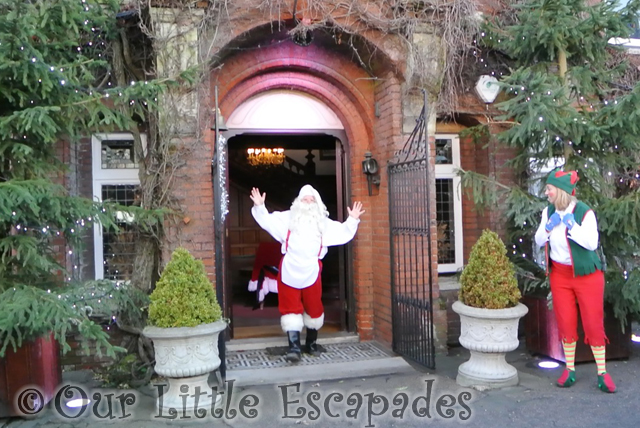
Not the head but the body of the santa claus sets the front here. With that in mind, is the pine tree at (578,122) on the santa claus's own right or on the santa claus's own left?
on the santa claus's own left

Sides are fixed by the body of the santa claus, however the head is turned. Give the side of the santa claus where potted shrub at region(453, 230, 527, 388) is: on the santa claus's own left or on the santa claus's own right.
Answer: on the santa claus's own left

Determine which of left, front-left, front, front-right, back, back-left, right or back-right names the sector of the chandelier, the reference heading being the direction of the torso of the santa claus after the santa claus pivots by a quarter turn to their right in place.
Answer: right

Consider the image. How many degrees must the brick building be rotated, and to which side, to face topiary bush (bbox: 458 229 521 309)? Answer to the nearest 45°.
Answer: approximately 45° to its left

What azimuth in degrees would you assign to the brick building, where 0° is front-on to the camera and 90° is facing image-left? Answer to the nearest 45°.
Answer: approximately 0°
